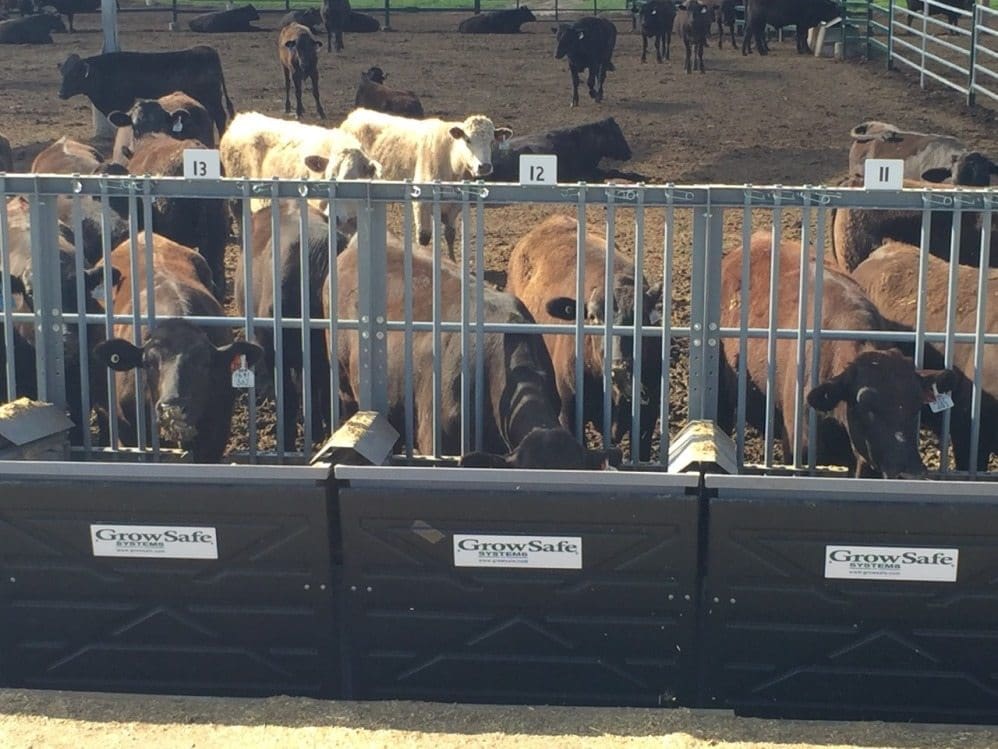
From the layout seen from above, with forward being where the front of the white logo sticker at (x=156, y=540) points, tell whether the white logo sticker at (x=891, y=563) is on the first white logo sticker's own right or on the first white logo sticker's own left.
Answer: on the first white logo sticker's own left

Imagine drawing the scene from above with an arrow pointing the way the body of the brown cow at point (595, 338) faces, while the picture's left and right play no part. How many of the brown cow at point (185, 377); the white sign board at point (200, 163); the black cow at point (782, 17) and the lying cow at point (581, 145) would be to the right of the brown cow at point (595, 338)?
2

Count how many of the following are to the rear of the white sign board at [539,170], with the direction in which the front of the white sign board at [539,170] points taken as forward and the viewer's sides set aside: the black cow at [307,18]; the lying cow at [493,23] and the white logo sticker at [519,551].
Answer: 2

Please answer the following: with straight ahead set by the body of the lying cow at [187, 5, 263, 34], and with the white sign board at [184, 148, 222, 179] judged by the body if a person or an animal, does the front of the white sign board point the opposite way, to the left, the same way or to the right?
to the right

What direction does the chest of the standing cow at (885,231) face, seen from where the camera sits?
to the viewer's right

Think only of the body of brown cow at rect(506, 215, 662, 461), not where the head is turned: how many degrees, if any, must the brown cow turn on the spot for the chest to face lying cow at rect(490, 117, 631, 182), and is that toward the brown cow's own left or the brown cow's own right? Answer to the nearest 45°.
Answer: approximately 135° to the brown cow's own left

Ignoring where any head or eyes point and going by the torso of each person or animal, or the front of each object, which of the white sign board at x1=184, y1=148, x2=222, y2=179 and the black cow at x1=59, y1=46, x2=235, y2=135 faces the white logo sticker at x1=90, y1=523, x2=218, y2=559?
the white sign board

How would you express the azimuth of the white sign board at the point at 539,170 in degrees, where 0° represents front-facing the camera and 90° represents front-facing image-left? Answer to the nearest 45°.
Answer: approximately 0°
